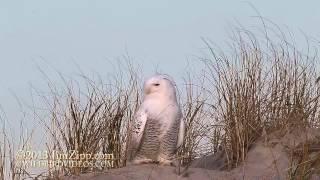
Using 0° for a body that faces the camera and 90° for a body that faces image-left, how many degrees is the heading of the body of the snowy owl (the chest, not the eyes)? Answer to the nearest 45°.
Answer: approximately 0°
